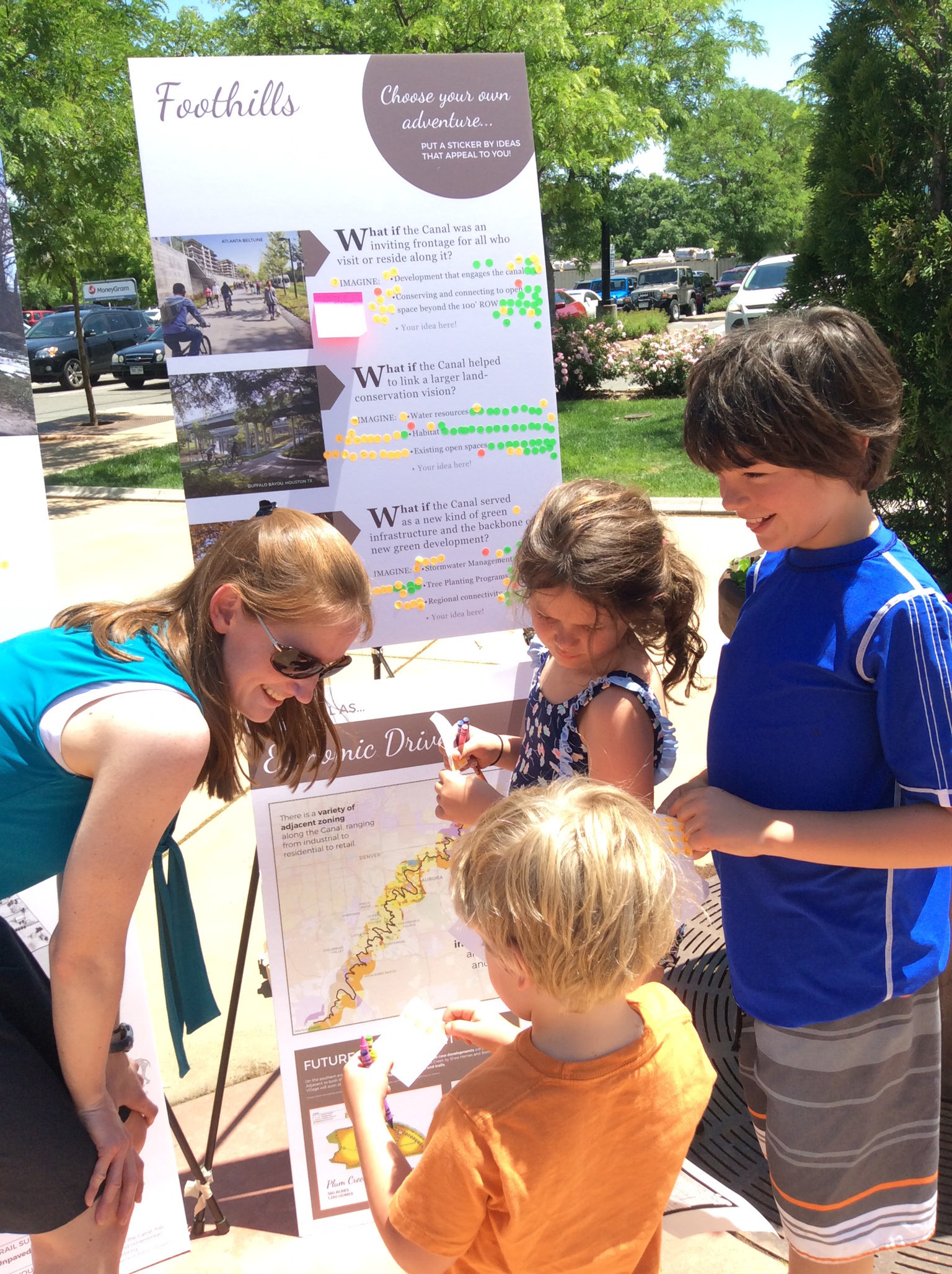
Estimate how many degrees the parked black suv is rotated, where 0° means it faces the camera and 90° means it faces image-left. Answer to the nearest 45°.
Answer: approximately 45°

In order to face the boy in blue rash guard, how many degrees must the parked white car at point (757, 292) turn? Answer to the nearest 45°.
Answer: approximately 45° to its left

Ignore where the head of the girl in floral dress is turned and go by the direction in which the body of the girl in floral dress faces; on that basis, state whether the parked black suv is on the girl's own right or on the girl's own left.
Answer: on the girl's own right

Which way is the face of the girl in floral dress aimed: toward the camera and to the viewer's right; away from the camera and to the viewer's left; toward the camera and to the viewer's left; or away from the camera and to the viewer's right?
toward the camera and to the viewer's left

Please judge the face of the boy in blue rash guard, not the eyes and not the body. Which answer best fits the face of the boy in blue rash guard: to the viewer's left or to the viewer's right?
to the viewer's left
